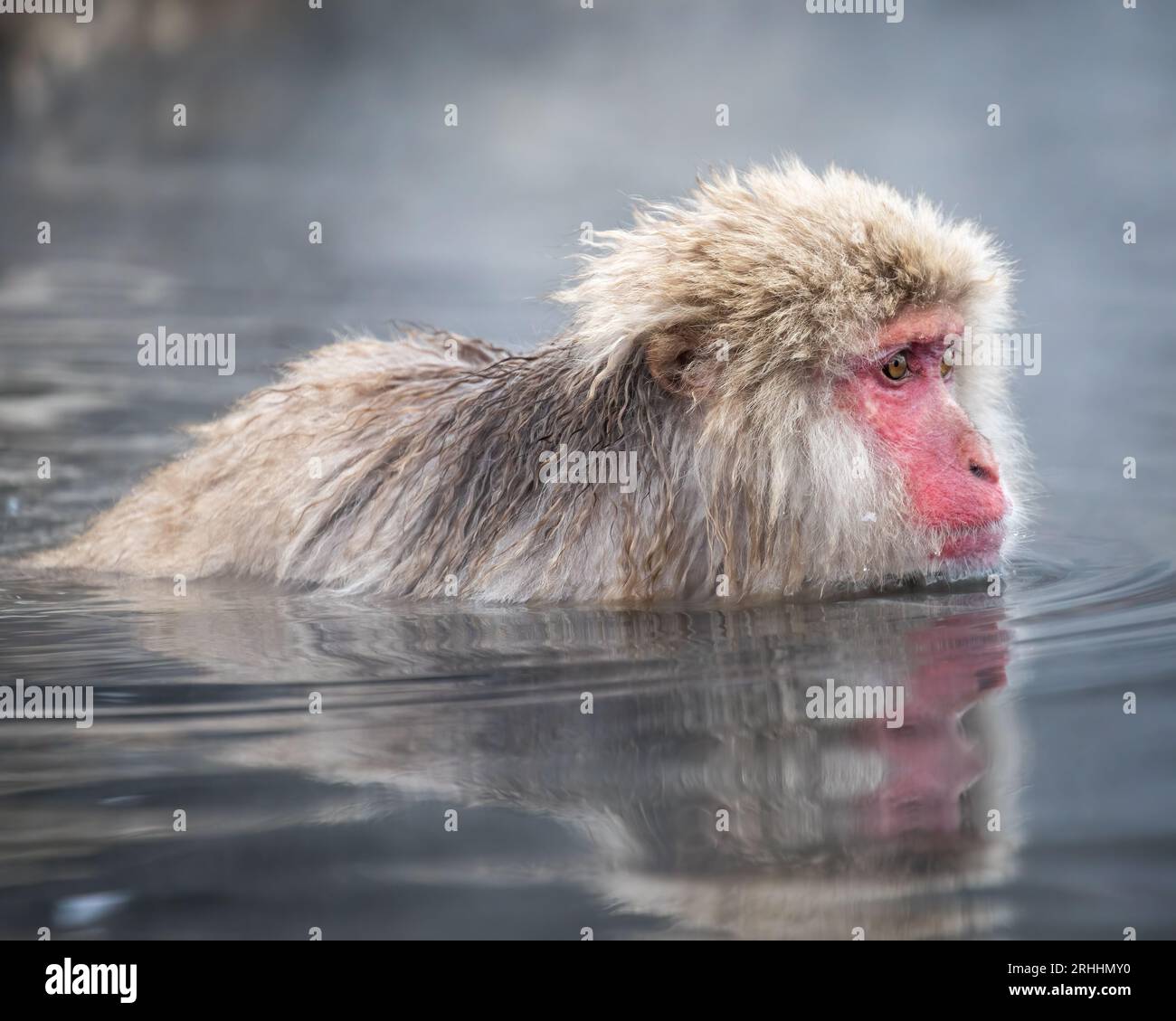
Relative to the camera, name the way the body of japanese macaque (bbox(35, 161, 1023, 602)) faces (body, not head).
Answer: to the viewer's right
